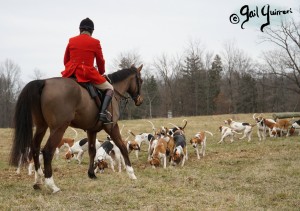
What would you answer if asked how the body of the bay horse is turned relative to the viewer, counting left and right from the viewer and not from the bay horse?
facing away from the viewer and to the right of the viewer

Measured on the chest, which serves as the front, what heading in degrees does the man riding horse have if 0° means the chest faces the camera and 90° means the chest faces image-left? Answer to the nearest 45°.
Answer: approximately 225°
